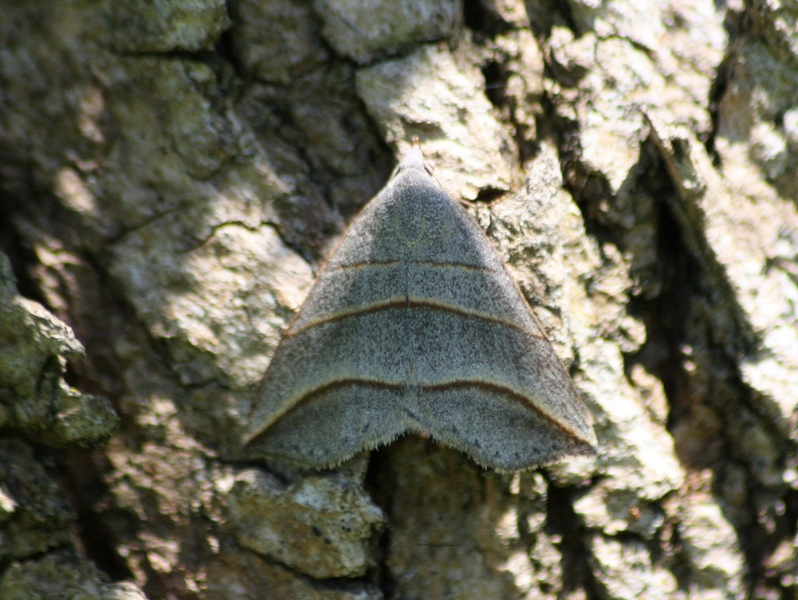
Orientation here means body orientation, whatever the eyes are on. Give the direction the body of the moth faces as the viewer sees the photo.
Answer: away from the camera
